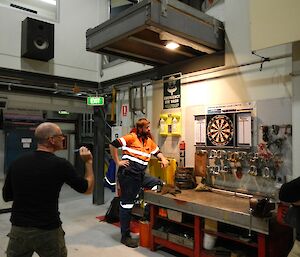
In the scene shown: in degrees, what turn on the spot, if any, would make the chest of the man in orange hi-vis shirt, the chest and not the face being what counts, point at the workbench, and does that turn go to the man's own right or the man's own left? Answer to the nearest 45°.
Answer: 0° — they already face it

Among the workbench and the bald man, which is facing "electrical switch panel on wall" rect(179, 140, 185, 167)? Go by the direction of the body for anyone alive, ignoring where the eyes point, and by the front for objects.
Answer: the bald man

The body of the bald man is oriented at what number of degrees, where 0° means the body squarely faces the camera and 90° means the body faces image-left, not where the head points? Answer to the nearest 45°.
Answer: approximately 225°

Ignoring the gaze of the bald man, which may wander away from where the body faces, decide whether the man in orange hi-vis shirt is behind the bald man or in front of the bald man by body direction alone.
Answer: in front

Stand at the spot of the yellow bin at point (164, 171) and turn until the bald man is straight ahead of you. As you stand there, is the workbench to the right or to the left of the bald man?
left

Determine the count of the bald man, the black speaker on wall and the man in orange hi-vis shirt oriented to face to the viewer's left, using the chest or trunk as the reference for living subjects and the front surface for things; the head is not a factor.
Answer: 0

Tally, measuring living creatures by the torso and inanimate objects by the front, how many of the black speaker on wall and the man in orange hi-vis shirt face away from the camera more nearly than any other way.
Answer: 0

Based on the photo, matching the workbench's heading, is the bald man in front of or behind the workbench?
in front

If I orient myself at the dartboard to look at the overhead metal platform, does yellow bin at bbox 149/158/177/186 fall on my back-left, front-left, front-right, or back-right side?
front-right

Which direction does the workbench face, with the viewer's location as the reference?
facing the viewer and to the left of the viewer

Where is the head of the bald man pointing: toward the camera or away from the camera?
away from the camera

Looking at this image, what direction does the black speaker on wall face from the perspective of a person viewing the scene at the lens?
facing the viewer and to the right of the viewer

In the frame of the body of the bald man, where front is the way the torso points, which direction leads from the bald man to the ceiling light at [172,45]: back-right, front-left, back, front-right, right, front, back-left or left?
front
